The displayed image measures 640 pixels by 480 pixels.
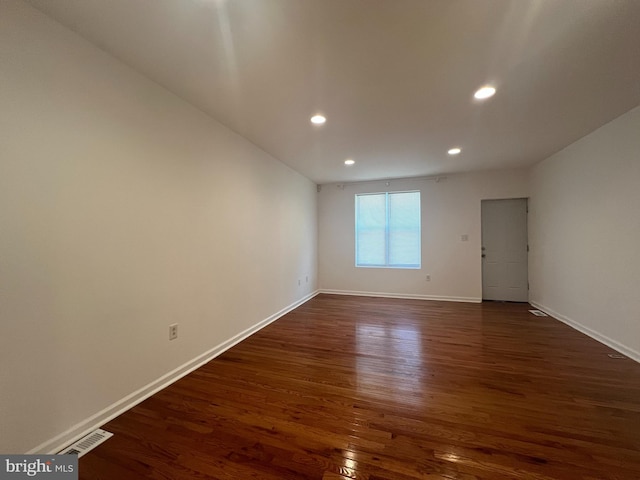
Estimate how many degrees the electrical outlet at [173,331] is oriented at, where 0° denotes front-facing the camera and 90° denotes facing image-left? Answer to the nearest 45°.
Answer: approximately 315°

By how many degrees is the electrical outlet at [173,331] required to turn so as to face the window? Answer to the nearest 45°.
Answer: approximately 45° to its left

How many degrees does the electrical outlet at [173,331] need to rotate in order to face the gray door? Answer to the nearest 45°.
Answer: approximately 45° to its left

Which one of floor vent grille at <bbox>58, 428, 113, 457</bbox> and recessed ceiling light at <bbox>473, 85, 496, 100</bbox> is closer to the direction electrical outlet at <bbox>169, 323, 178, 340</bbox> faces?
the recessed ceiling light

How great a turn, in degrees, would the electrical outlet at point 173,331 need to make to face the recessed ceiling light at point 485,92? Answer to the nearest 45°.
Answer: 0° — it already faces it

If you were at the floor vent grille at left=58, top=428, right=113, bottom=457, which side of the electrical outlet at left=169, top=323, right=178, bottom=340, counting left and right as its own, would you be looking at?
right

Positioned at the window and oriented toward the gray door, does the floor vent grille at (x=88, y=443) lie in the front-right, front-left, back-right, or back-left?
back-right
